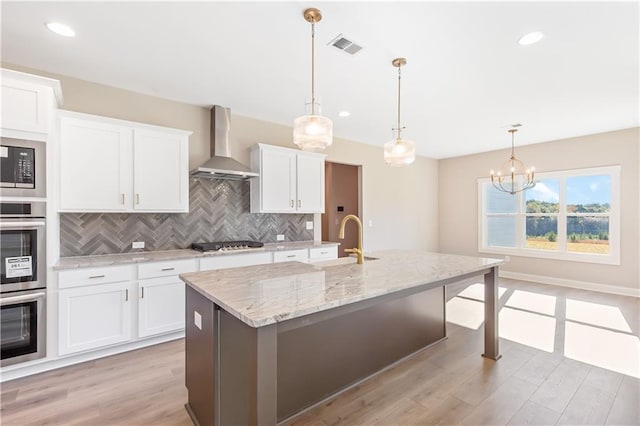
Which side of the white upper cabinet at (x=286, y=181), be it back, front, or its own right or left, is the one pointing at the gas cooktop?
right

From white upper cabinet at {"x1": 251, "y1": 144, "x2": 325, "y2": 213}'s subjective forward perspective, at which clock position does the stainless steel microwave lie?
The stainless steel microwave is roughly at 3 o'clock from the white upper cabinet.

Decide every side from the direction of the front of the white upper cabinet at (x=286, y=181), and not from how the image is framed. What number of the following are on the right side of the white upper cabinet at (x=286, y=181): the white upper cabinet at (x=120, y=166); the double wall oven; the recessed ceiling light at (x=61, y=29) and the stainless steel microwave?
4

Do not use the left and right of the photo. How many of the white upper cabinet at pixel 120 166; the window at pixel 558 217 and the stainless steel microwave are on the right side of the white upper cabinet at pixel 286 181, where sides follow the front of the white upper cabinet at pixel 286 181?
2

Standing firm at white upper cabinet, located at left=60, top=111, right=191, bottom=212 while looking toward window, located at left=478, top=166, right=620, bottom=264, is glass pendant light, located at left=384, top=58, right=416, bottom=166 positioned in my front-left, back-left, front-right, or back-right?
front-right

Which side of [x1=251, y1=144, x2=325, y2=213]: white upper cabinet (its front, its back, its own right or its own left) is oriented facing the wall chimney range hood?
right

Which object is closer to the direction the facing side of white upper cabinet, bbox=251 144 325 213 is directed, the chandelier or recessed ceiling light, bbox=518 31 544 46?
the recessed ceiling light

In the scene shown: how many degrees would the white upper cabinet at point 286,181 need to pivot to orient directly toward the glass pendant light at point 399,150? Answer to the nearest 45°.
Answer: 0° — it already faces it

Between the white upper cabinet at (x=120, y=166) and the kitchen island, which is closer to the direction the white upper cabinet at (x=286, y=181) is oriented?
the kitchen island

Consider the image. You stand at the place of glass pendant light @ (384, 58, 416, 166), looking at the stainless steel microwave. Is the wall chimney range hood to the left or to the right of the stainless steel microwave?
right

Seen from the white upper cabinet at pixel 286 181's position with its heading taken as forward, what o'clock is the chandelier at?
The chandelier is roughly at 10 o'clock from the white upper cabinet.

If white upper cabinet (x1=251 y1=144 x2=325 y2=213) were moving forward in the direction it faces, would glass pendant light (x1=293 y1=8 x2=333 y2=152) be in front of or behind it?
in front

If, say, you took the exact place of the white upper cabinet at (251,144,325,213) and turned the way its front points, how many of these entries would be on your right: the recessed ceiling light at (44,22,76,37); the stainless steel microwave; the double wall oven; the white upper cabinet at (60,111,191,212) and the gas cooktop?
5

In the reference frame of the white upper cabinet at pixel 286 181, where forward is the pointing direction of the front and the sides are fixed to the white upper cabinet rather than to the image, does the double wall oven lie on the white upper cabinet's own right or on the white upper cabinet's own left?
on the white upper cabinet's own right

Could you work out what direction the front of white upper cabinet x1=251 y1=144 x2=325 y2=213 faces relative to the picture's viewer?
facing the viewer and to the right of the viewer

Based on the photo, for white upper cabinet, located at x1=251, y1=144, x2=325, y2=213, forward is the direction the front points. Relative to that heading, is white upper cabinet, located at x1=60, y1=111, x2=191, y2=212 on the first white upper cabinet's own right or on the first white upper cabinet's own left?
on the first white upper cabinet's own right
